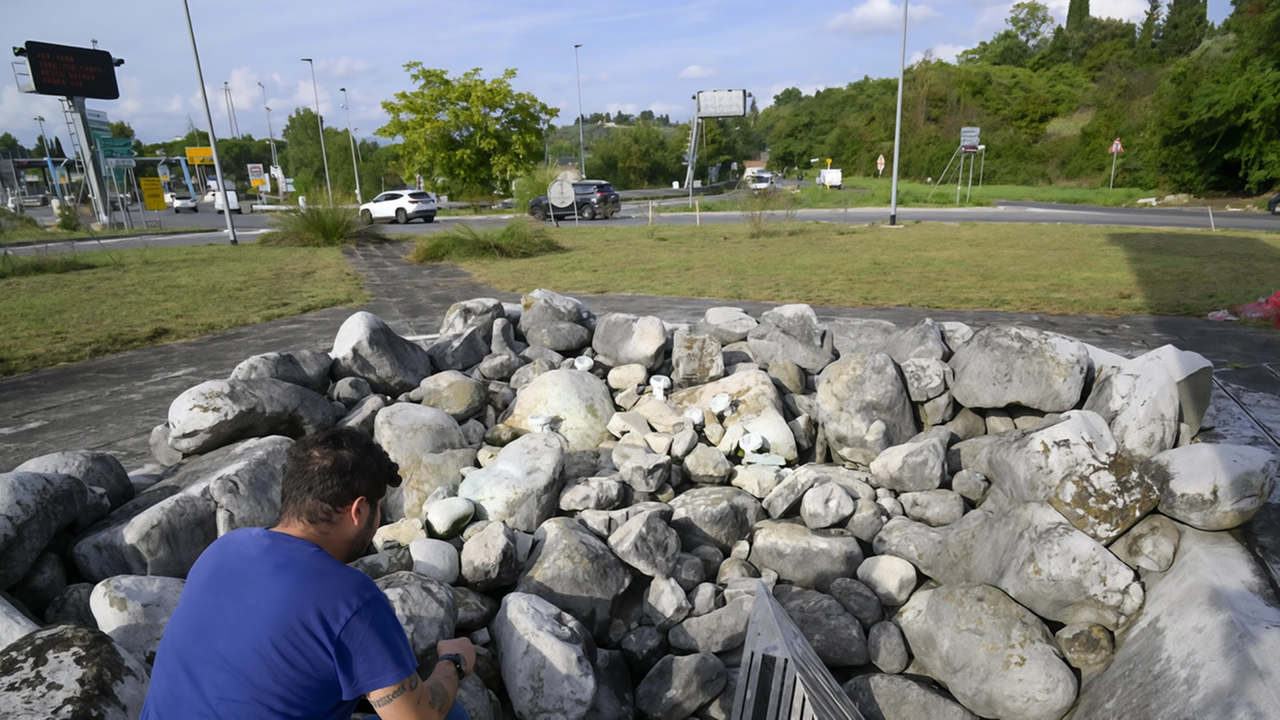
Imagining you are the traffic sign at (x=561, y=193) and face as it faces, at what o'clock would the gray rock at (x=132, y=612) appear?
The gray rock is roughly at 6 o'clock from the traffic sign.

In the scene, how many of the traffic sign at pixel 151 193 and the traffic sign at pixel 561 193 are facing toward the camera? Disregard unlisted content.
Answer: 1

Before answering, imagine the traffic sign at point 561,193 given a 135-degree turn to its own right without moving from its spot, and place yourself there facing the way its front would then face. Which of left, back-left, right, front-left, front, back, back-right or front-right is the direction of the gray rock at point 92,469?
front-right

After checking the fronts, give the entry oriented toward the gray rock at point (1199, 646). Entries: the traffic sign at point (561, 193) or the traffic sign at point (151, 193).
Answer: the traffic sign at point (151, 193)

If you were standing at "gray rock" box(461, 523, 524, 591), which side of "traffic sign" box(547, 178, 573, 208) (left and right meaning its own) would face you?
back

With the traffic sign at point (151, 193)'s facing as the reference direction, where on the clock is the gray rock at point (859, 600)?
The gray rock is roughly at 12 o'clock from the traffic sign.

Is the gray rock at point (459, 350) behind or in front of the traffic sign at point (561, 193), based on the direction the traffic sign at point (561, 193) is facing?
behind

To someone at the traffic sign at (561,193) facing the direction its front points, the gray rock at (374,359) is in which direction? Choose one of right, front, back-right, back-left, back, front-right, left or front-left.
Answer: back

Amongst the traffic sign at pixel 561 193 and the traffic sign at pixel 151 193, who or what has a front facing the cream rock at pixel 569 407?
the traffic sign at pixel 151 193

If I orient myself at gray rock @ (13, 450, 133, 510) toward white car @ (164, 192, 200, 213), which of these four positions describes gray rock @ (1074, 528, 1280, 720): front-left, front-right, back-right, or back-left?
back-right

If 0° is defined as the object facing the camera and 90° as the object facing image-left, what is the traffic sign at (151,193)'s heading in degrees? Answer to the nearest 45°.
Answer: approximately 0°

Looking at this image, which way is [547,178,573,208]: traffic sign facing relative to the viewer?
away from the camera

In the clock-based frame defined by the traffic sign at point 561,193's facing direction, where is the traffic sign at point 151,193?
the traffic sign at point 151,193 is roughly at 10 o'clock from the traffic sign at point 561,193.

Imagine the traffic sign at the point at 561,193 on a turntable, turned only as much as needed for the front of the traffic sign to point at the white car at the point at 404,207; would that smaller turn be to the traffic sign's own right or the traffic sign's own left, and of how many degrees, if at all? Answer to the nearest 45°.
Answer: approximately 45° to the traffic sign's own left

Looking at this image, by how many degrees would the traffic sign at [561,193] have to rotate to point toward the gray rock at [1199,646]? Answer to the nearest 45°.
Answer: approximately 180°

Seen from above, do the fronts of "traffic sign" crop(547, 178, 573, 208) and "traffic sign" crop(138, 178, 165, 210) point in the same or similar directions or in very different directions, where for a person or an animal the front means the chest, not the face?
very different directions

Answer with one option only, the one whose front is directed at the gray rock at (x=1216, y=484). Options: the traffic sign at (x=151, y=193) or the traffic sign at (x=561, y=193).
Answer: the traffic sign at (x=151, y=193)
